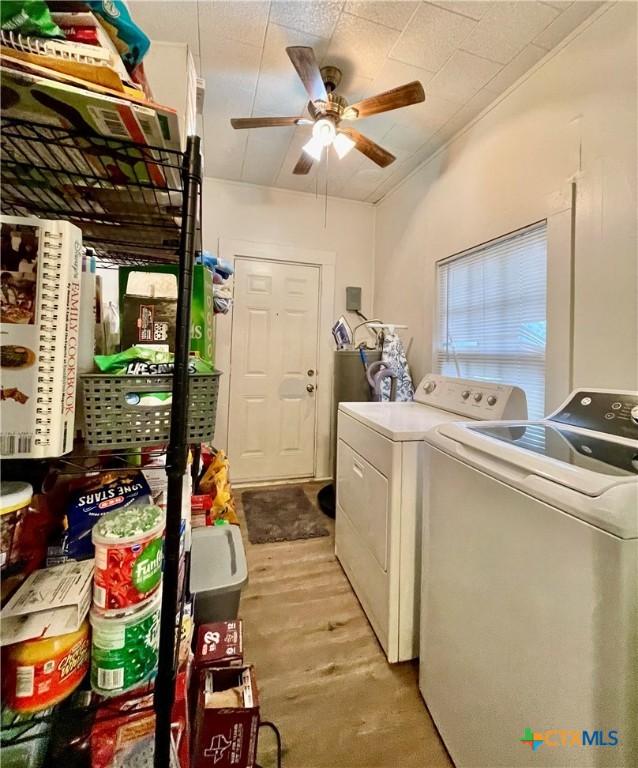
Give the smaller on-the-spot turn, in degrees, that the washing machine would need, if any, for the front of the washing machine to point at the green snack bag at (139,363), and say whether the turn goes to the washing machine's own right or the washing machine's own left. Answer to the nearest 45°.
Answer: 0° — it already faces it

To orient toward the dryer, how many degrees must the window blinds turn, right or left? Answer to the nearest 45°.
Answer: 0° — it already faces it

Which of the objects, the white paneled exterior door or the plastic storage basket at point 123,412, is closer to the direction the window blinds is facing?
the plastic storage basket

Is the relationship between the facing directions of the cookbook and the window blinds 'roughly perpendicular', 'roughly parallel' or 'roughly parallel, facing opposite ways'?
roughly perpendicular

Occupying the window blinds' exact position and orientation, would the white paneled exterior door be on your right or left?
on your right

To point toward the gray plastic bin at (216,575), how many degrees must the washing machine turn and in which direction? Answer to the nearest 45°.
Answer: approximately 45° to its right

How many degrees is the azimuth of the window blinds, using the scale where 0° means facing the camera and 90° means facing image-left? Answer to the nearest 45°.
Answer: approximately 45°

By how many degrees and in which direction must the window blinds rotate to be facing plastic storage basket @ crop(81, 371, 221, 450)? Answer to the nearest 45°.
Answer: approximately 45° to its left
